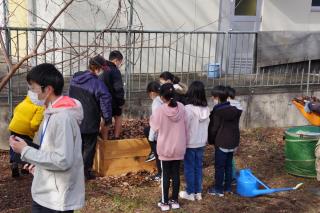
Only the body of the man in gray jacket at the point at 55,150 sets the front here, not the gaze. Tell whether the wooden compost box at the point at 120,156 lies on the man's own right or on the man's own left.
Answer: on the man's own right

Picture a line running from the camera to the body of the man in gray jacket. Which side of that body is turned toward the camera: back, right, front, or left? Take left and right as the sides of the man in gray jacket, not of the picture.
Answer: left

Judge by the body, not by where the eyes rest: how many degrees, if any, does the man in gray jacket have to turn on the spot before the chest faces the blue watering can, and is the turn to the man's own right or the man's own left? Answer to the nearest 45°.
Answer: approximately 135° to the man's own right

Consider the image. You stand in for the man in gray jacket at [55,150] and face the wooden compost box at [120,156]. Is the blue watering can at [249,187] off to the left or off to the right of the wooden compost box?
right

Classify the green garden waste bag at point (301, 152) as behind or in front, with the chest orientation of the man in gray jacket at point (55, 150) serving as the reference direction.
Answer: behind

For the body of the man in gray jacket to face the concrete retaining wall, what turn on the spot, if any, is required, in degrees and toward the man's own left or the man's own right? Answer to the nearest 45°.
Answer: approximately 135° to the man's own right

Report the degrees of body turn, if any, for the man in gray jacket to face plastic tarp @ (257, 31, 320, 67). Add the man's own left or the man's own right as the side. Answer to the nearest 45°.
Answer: approximately 135° to the man's own right
